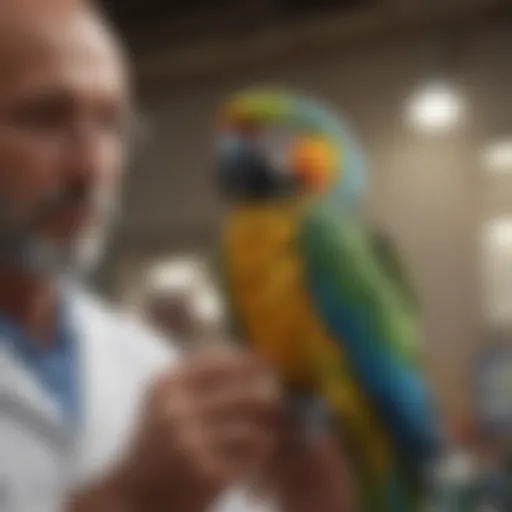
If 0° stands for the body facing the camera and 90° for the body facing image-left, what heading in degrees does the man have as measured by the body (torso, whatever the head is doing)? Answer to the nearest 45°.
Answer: approximately 315°

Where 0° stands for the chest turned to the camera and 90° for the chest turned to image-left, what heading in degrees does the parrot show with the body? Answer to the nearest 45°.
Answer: approximately 45°

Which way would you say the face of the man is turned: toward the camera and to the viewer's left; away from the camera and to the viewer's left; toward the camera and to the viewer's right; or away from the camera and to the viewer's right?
toward the camera and to the viewer's right
